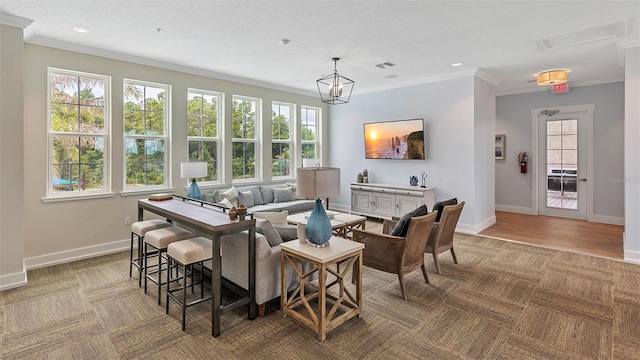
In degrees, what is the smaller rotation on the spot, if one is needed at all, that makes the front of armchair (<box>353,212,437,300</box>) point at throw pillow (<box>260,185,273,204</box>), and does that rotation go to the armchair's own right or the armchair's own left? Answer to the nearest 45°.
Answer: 0° — it already faces it

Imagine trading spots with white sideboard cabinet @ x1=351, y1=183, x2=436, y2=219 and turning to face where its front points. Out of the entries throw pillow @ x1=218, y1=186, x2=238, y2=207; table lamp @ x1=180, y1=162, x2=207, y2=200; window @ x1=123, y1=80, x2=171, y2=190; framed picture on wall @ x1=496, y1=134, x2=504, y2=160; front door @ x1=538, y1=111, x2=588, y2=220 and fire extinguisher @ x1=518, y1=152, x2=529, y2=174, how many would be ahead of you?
3

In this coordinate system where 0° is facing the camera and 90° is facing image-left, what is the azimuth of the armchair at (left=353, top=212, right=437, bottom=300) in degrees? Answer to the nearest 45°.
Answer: approximately 135°

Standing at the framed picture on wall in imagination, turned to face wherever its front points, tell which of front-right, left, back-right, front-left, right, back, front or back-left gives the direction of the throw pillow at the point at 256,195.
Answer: front-right

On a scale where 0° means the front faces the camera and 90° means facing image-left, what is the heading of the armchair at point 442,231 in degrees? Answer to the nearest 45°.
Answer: approximately 135°

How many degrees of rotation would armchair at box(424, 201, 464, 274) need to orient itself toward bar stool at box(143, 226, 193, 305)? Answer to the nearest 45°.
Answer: approximately 90° to its left

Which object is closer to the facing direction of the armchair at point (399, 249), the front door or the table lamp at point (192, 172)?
the table lamp

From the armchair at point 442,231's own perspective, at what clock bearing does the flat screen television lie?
The flat screen television is roughly at 1 o'clock from the armchair.

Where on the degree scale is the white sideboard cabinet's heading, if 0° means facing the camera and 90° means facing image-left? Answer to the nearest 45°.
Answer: approximately 45°

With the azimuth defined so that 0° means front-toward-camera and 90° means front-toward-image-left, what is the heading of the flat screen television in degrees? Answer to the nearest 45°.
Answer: approximately 45°

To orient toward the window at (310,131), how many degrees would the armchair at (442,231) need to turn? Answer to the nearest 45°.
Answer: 0° — it already faces it

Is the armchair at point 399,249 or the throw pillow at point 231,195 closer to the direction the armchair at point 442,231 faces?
the throw pillow
